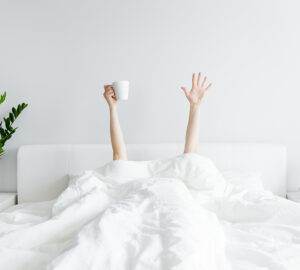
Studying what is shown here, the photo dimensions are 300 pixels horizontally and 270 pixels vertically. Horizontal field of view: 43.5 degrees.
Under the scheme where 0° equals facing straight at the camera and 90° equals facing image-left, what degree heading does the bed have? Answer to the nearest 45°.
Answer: approximately 0°
